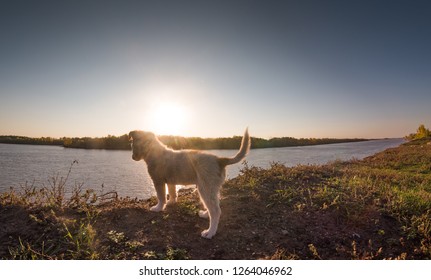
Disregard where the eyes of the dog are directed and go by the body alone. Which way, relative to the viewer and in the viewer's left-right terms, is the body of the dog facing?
facing away from the viewer and to the left of the viewer
